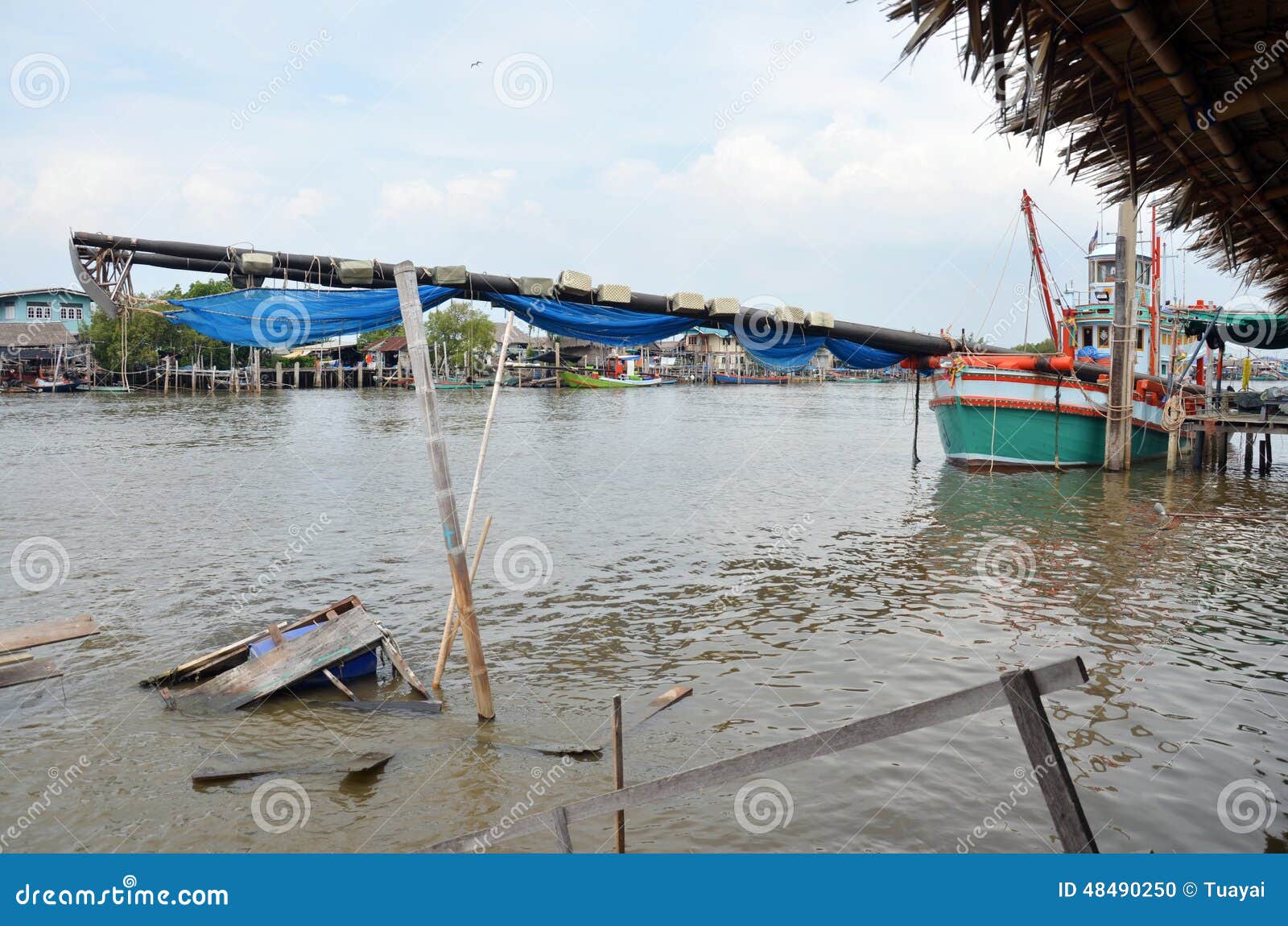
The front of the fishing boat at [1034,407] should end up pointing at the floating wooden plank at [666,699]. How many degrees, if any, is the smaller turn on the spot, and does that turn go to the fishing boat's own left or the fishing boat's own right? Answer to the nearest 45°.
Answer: approximately 45° to the fishing boat's own left

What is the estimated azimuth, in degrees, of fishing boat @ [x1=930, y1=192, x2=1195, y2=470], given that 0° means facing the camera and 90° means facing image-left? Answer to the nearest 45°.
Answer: approximately 45°

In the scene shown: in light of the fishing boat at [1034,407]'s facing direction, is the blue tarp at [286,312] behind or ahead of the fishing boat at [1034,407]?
ahead

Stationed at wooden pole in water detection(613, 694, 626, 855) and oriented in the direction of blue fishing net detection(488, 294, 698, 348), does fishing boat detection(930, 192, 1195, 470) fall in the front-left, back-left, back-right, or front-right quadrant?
front-right

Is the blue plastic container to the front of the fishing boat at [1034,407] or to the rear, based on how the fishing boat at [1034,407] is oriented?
to the front

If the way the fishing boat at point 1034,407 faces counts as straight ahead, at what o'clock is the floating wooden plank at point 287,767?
The floating wooden plank is roughly at 11 o'clock from the fishing boat.

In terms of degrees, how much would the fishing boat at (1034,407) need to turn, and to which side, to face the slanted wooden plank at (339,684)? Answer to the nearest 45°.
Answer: approximately 45° to its left

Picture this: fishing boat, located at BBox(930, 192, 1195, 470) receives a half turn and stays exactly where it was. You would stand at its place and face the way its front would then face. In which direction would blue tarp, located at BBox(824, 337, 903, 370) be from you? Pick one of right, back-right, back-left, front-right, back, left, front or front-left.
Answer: back-right

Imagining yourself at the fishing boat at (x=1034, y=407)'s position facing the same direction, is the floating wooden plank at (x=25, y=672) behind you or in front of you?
in front
